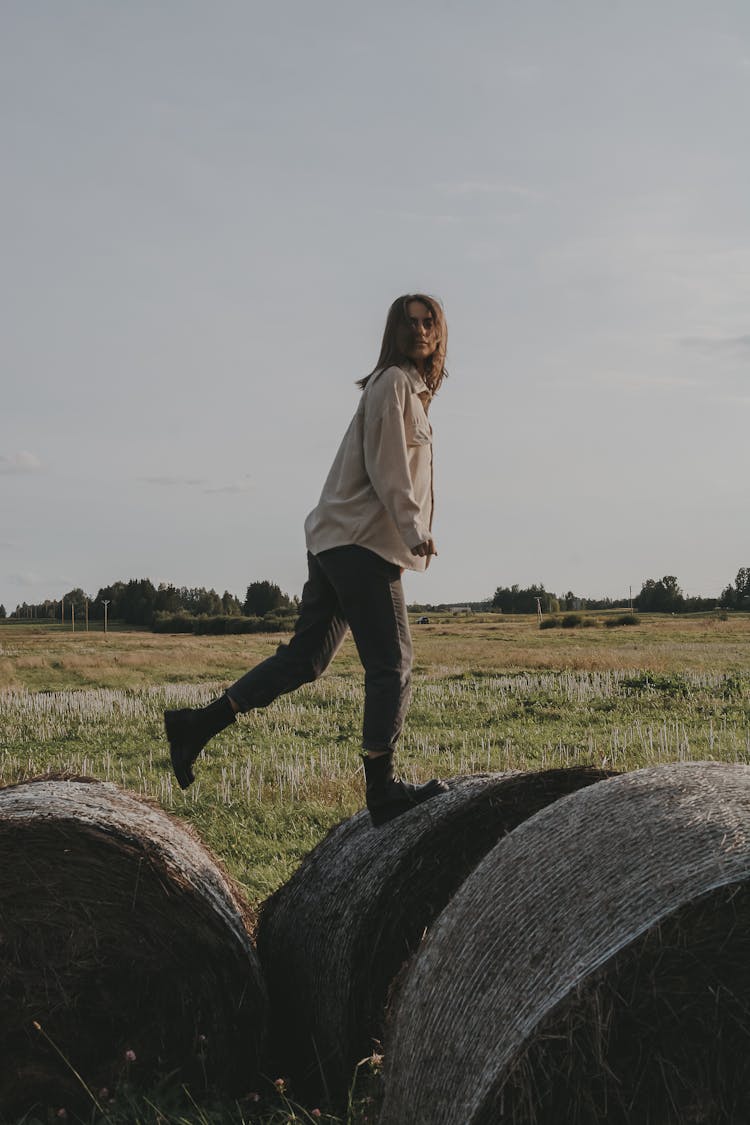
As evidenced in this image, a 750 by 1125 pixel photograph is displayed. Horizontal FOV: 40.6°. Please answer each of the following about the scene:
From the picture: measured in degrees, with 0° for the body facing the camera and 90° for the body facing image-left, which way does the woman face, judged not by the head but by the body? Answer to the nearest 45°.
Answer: approximately 270°

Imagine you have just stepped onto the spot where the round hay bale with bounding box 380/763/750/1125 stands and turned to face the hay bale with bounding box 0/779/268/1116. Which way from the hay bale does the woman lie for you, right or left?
right
